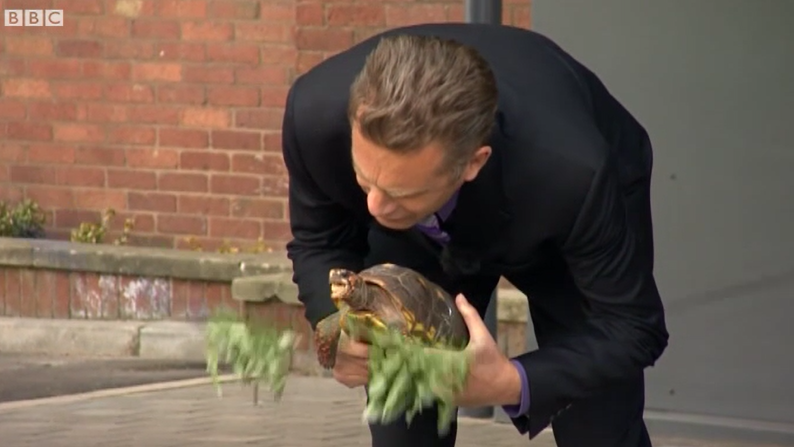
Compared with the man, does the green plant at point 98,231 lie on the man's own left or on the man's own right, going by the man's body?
on the man's own right

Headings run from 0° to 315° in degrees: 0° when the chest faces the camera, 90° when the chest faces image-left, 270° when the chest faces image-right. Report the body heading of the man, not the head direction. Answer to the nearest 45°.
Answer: approximately 45°

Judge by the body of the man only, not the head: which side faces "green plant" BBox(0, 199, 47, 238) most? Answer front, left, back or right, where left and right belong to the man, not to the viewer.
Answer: right
